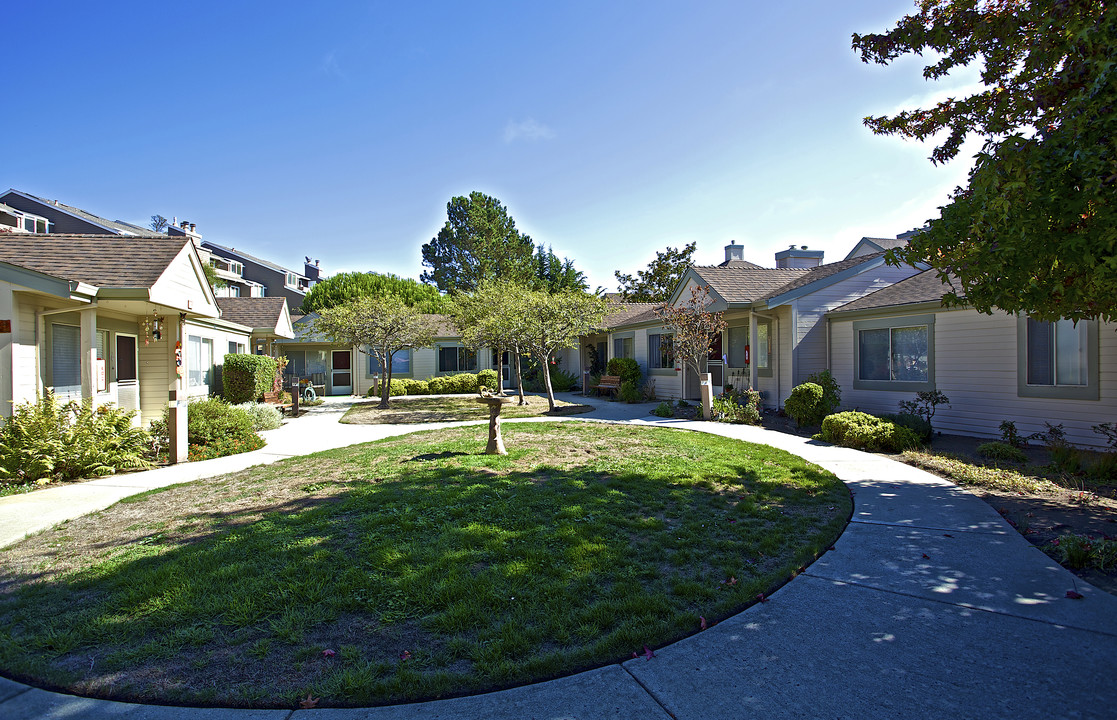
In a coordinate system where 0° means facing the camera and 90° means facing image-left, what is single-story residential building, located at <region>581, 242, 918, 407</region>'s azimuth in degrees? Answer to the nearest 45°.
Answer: approximately 45°

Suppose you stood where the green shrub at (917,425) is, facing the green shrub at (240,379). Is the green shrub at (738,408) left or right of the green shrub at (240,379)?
right

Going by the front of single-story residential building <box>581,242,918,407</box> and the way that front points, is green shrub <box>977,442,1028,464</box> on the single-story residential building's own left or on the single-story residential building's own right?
on the single-story residential building's own left

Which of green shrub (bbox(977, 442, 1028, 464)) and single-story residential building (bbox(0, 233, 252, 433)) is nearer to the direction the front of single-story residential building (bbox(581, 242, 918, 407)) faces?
the single-story residential building

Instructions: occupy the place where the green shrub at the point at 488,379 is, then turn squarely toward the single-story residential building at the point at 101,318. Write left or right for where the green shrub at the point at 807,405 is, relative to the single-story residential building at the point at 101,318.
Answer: left

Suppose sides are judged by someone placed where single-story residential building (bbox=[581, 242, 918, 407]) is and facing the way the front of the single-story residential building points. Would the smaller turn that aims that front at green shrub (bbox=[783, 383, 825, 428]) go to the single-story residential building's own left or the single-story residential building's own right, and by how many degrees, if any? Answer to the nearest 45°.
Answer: approximately 45° to the single-story residential building's own left

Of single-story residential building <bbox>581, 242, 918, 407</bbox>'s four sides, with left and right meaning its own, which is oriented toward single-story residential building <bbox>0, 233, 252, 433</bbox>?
front

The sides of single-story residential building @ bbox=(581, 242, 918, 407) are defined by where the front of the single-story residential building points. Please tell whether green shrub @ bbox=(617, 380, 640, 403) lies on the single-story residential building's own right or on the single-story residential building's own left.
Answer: on the single-story residential building's own right

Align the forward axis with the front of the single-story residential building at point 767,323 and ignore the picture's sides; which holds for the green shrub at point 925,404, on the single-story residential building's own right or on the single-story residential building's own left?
on the single-story residential building's own left

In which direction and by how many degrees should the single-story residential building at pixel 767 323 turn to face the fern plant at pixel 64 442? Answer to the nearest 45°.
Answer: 0° — it already faces it

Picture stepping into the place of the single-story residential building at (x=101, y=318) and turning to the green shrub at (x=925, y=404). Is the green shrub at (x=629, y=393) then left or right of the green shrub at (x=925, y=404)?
left

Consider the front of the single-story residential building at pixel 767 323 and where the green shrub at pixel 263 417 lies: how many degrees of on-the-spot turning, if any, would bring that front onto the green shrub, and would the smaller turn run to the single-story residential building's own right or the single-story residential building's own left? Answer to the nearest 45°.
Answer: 0° — it already faces it

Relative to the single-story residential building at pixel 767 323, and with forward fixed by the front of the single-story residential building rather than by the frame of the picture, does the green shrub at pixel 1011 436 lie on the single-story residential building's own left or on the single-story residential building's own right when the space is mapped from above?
on the single-story residential building's own left

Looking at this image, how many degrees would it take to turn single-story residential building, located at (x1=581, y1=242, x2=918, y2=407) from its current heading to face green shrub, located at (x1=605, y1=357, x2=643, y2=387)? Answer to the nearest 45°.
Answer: approximately 90° to its right
